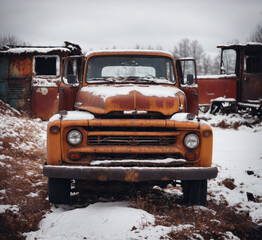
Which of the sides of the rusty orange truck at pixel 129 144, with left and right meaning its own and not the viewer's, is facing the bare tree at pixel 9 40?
back

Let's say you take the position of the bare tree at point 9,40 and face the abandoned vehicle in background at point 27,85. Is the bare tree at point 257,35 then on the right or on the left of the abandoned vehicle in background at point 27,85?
left

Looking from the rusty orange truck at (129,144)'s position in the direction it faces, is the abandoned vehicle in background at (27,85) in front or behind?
behind

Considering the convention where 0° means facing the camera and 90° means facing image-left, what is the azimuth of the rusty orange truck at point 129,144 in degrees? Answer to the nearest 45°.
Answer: approximately 0°

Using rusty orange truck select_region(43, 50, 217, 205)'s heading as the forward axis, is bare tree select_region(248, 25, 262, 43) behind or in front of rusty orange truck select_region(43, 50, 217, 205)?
behind

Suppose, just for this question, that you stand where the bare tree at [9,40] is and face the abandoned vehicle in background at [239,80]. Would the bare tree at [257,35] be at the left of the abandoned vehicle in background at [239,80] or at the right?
left
